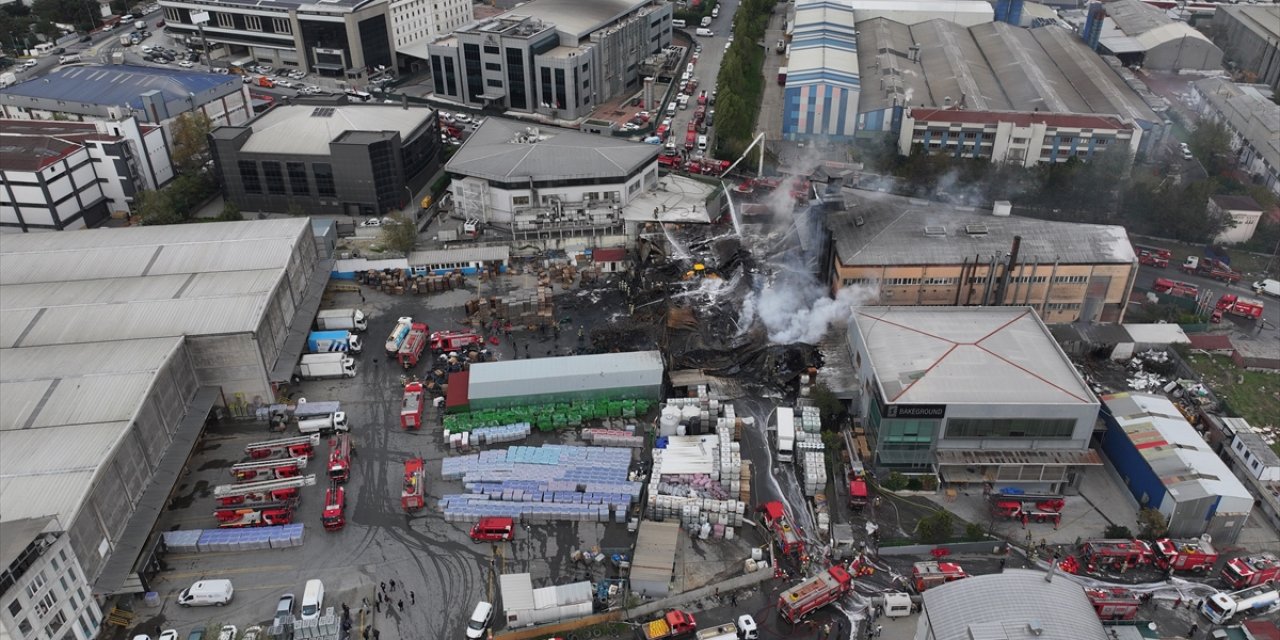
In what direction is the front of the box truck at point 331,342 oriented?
to the viewer's right

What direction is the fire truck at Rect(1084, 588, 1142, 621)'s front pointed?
to the viewer's left

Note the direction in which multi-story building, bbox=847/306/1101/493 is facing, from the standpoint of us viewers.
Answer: facing the viewer

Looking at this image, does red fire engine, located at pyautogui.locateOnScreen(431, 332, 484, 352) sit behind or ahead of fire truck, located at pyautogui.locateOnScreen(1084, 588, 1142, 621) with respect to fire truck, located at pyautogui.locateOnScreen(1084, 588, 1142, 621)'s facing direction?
ahead

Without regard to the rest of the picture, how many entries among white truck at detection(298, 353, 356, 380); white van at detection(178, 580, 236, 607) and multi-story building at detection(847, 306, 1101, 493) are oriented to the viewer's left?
1

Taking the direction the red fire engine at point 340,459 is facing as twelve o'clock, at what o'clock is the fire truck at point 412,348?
The fire truck is roughly at 7 o'clock from the red fire engine.

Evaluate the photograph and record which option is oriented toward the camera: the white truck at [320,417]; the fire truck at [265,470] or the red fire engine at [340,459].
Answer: the red fire engine

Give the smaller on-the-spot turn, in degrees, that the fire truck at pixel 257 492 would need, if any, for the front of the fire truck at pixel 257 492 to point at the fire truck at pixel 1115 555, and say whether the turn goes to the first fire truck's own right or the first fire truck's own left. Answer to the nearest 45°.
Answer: approximately 45° to the first fire truck's own right

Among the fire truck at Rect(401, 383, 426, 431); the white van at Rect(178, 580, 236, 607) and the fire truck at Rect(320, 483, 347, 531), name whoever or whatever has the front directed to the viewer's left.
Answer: the white van

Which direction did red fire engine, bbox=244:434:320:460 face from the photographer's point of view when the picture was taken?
facing to the right of the viewer

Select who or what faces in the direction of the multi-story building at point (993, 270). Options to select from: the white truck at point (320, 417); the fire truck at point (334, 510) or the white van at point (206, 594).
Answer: the white truck

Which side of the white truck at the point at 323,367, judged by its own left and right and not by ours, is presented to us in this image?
right

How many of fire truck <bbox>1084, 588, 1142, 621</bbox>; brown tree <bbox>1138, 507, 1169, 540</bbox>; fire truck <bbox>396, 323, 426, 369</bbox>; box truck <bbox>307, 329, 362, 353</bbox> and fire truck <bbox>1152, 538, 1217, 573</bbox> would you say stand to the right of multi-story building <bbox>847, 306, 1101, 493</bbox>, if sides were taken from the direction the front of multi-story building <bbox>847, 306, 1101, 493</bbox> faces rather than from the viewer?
2

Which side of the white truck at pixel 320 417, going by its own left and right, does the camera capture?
right

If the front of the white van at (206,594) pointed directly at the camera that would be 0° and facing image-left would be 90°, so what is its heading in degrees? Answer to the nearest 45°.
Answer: approximately 90°
